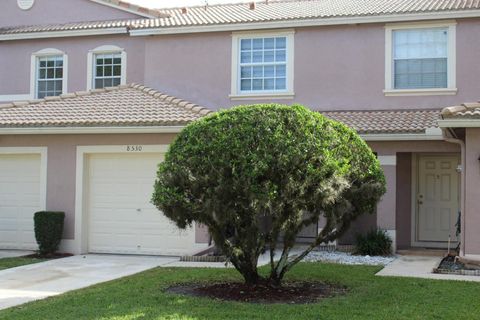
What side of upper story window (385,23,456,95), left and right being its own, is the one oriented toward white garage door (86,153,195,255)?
right

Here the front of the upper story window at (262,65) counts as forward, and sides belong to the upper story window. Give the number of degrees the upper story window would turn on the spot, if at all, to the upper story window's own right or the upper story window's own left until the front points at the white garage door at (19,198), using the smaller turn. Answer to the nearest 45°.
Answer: approximately 90° to the upper story window's own right

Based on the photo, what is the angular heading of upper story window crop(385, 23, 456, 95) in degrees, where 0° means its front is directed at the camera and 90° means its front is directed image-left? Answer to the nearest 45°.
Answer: approximately 0°

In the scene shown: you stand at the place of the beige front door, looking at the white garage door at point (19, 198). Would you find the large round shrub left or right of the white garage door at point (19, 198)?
left

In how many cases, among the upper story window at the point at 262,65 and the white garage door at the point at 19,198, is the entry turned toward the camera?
2

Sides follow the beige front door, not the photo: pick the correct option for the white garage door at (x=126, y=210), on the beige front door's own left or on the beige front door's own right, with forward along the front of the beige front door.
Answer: on the beige front door's own right

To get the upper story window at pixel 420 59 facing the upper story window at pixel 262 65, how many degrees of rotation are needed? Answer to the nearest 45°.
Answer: approximately 90° to its right

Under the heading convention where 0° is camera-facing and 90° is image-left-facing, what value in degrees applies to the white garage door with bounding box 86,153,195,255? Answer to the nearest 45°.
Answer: approximately 0°

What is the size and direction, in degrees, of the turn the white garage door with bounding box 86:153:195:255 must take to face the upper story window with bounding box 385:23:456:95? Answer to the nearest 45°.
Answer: approximately 90° to its left

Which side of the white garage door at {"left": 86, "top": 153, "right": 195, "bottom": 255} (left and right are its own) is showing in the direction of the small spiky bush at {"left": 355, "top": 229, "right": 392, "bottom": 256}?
left
